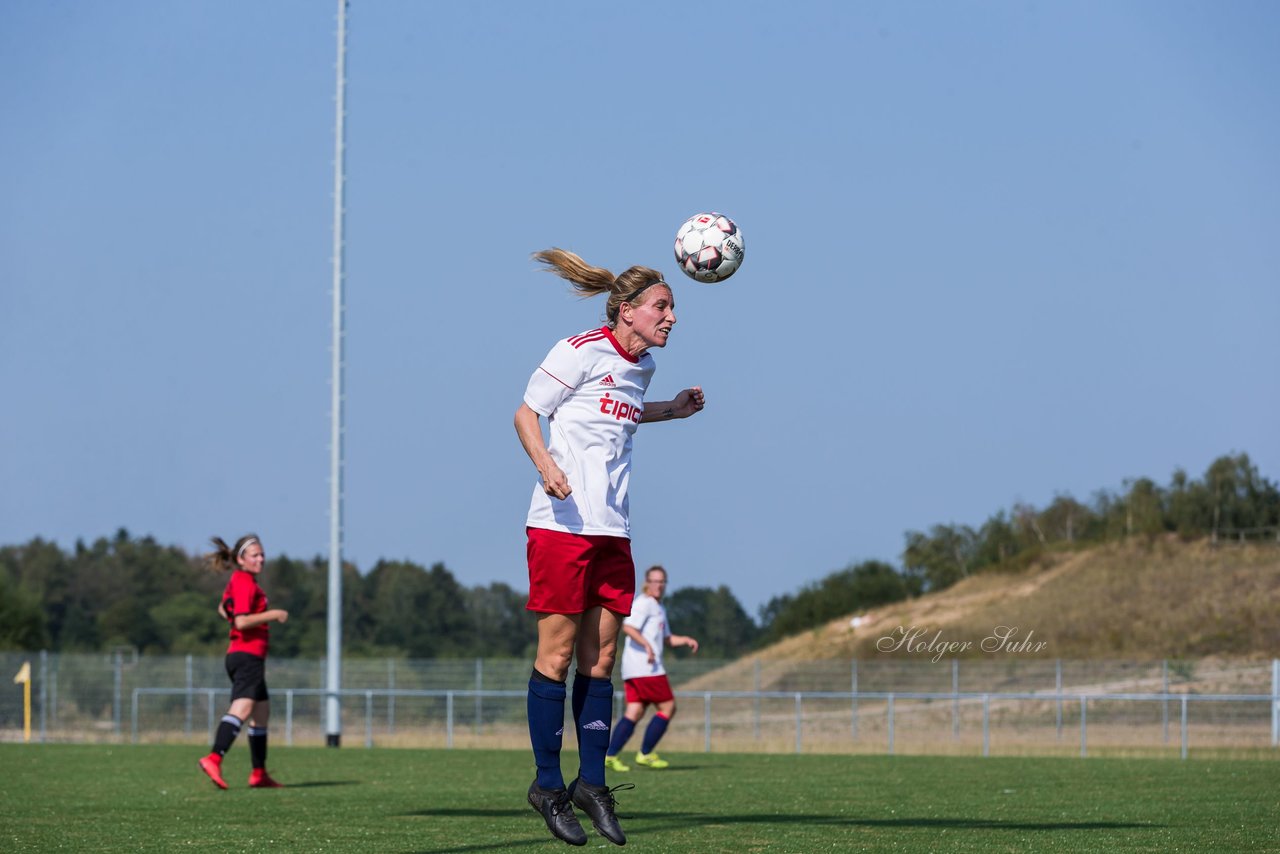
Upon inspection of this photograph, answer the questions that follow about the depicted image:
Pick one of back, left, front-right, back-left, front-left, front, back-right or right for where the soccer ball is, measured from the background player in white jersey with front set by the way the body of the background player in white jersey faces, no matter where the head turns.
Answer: front-right

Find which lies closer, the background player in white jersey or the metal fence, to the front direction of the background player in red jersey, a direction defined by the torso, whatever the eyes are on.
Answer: the background player in white jersey

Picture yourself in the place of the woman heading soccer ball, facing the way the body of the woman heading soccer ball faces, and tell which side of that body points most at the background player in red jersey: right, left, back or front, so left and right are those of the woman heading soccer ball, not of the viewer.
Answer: back

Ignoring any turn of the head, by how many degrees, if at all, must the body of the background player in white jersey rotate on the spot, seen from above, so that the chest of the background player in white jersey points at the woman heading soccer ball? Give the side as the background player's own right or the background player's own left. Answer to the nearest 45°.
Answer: approximately 45° to the background player's own right

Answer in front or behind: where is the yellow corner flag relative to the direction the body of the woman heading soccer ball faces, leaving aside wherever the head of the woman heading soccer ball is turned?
behind

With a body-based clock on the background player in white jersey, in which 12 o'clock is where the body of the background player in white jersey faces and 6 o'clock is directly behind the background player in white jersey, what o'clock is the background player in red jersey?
The background player in red jersey is roughly at 3 o'clock from the background player in white jersey.

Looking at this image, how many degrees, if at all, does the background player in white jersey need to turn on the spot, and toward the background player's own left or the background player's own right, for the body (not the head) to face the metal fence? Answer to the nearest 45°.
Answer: approximately 135° to the background player's own left

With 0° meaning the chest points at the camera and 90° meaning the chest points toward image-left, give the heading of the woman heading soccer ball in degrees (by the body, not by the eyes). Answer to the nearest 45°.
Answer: approximately 315°
